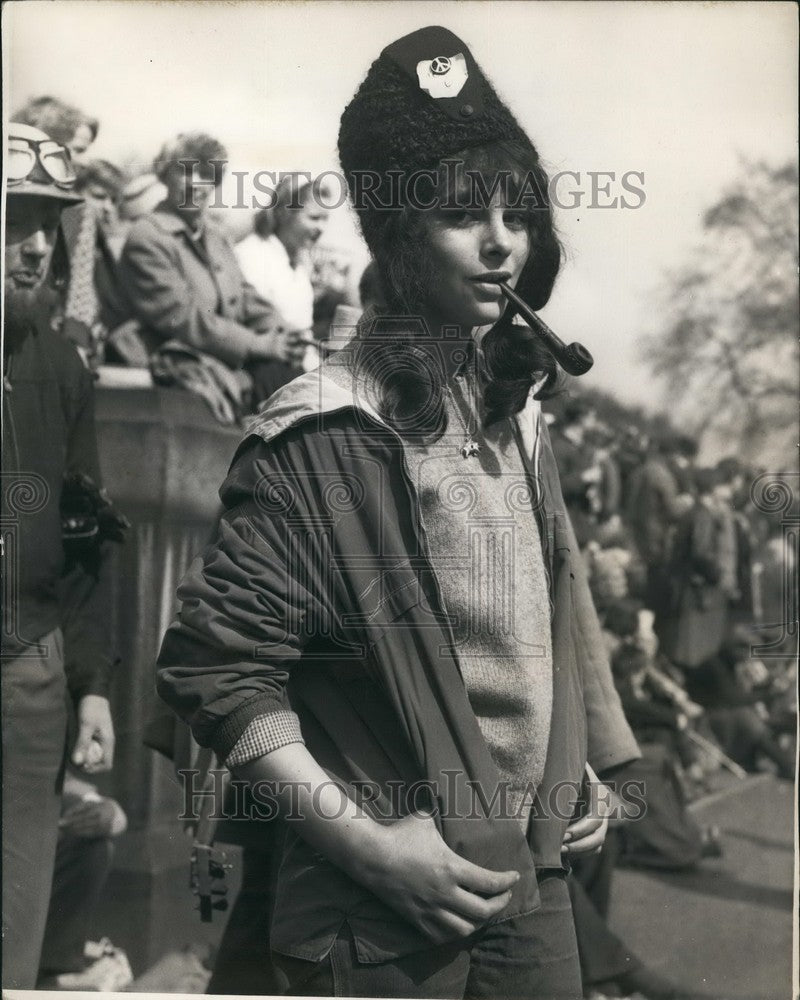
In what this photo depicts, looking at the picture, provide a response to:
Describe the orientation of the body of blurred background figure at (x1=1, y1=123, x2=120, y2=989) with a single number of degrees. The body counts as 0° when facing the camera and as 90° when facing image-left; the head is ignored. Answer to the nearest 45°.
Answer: approximately 0°

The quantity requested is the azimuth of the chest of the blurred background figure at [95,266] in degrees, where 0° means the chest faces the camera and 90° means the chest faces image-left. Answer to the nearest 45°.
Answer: approximately 315°

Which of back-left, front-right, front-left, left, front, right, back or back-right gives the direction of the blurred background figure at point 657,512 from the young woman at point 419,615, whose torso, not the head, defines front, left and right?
left

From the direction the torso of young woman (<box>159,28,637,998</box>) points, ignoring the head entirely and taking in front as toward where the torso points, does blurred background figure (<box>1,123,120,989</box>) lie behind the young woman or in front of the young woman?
behind

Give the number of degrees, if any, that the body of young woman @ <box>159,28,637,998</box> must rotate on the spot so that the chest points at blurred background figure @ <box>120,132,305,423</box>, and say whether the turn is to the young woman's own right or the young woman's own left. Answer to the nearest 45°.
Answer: approximately 180°
